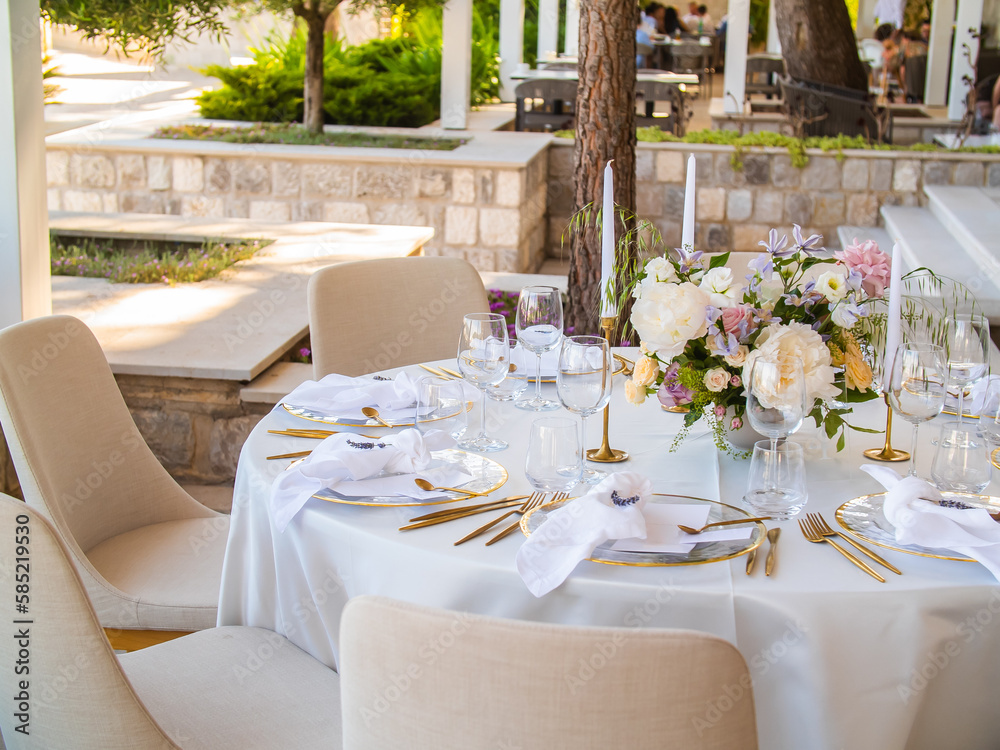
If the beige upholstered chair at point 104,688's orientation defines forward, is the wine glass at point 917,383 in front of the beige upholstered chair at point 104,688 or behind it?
in front

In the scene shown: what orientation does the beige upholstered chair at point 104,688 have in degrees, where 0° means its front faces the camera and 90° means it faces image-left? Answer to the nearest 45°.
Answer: approximately 225°

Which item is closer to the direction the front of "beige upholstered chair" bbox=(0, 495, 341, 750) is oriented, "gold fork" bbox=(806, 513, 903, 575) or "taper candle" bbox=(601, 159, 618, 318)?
the taper candle

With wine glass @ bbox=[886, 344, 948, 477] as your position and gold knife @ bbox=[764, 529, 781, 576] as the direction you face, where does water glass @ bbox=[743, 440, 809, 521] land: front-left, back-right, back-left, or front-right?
front-right

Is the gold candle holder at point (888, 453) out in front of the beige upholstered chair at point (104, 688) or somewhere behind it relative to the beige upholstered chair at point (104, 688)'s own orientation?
in front

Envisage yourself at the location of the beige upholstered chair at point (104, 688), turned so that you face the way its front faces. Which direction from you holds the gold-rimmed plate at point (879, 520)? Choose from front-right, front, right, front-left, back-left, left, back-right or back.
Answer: front-right

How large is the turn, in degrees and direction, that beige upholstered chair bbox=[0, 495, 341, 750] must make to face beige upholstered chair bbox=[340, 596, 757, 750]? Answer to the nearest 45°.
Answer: approximately 90° to its right

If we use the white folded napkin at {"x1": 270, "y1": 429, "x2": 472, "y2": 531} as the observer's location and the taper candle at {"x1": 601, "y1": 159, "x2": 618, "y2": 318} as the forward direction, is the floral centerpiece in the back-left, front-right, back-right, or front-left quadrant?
front-right

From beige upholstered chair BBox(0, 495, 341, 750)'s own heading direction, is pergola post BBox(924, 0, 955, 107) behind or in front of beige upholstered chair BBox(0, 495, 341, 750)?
in front

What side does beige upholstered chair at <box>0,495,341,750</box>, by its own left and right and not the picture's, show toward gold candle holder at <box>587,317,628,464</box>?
front

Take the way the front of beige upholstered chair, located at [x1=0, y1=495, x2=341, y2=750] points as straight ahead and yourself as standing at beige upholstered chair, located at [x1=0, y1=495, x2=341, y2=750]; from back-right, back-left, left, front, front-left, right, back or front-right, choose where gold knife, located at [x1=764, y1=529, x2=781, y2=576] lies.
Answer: front-right
